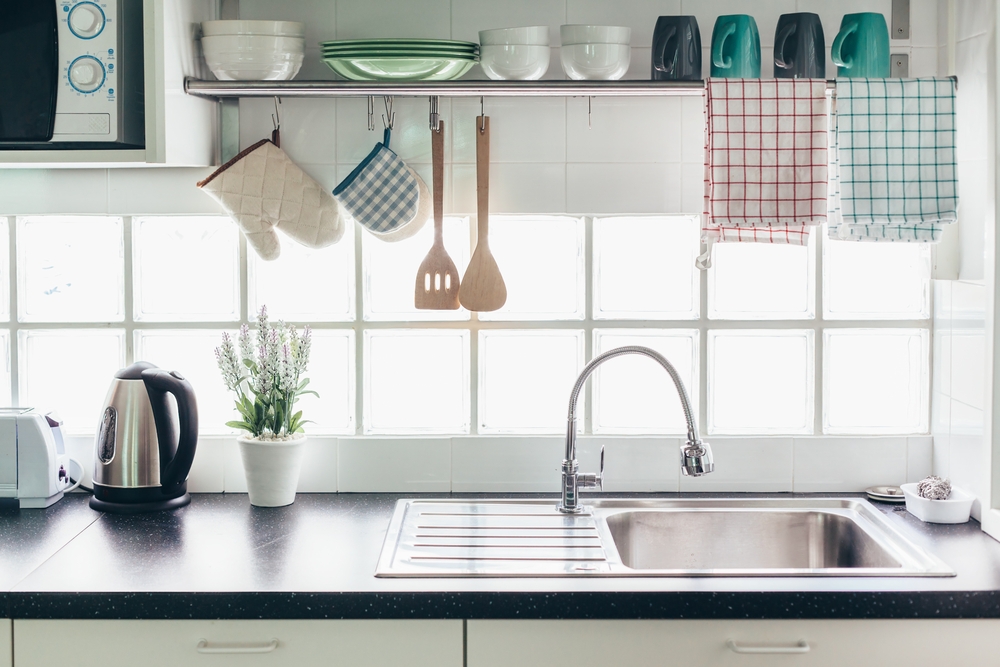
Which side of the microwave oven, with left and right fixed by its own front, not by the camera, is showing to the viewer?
front

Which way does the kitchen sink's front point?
toward the camera

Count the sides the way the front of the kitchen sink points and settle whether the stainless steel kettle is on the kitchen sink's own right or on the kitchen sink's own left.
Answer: on the kitchen sink's own right

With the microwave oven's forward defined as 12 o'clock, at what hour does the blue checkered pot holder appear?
The blue checkered pot holder is roughly at 9 o'clock from the microwave oven.

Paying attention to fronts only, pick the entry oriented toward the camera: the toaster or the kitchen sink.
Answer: the kitchen sink

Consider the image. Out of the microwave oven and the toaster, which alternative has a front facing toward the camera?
the microwave oven

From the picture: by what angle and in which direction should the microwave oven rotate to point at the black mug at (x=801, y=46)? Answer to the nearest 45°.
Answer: approximately 90° to its left

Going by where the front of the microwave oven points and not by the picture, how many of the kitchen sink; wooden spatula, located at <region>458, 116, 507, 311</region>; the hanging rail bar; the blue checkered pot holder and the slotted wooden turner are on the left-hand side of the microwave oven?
5

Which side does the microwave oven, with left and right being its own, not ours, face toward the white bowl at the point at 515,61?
left

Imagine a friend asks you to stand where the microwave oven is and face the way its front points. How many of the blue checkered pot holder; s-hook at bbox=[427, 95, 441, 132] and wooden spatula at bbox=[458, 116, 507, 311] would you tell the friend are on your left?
3

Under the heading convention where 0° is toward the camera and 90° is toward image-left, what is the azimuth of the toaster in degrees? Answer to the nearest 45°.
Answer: approximately 270°
